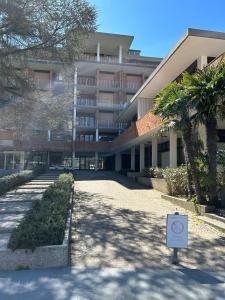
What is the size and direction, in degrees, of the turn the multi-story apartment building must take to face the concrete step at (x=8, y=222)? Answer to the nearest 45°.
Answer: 0° — it already faces it

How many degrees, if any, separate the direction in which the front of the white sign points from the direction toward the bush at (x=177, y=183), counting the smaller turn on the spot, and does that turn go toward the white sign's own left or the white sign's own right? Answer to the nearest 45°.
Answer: approximately 180°

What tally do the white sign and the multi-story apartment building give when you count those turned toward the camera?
2

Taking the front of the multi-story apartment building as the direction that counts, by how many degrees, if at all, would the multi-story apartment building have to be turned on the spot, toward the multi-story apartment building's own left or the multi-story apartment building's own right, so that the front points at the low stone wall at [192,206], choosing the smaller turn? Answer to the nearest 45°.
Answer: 0° — it already faces it

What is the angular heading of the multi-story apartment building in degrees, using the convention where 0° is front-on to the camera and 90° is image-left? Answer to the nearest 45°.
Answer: approximately 0°

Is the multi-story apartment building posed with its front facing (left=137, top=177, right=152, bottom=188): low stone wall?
yes

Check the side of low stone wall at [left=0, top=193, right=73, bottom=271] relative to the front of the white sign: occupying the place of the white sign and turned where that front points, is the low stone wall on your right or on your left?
on your right

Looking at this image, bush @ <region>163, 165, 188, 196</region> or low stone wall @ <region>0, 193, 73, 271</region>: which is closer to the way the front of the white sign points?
the low stone wall

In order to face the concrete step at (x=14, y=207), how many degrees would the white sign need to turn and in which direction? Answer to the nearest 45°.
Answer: approximately 135° to its right

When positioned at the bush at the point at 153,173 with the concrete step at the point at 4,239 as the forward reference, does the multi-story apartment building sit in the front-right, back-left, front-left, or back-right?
back-right

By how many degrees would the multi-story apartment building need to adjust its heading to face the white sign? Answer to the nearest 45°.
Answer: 0° — it already faces it
